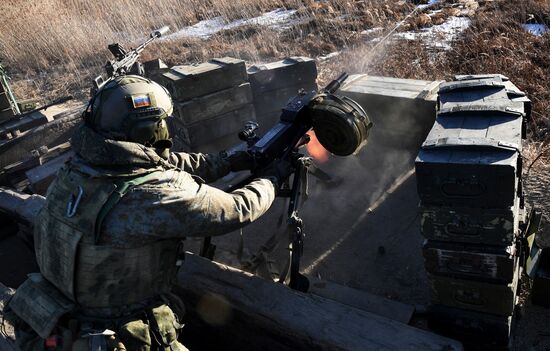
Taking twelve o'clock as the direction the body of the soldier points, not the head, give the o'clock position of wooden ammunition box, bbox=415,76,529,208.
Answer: The wooden ammunition box is roughly at 2 o'clock from the soldier.

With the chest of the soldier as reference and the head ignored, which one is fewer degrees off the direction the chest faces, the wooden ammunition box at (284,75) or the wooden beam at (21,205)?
the wooden ammunition box

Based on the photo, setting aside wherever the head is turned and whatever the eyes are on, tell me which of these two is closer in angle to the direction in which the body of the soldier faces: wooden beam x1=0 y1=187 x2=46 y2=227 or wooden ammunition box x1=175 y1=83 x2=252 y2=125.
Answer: the wooden ammunition box

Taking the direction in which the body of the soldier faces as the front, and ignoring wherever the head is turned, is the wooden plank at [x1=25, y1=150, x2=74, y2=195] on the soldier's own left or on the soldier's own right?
on the soldier's own left

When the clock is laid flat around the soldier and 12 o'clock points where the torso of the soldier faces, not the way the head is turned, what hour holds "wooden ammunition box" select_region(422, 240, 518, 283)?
The wooden ammunition box is roughly at 2 o'clock from the soldier.

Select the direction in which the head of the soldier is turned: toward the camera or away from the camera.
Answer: away from the camera

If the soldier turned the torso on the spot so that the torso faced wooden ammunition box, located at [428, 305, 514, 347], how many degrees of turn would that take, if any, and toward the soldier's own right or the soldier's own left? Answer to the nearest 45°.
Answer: approximately 45° to the soldier's own right

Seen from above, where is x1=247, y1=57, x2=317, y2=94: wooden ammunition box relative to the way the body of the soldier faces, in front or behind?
in front

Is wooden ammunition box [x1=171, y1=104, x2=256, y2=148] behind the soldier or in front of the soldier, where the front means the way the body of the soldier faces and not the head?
in front

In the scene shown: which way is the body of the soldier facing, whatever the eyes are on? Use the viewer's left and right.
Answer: facing away from the viewer and to the right of the viewer
